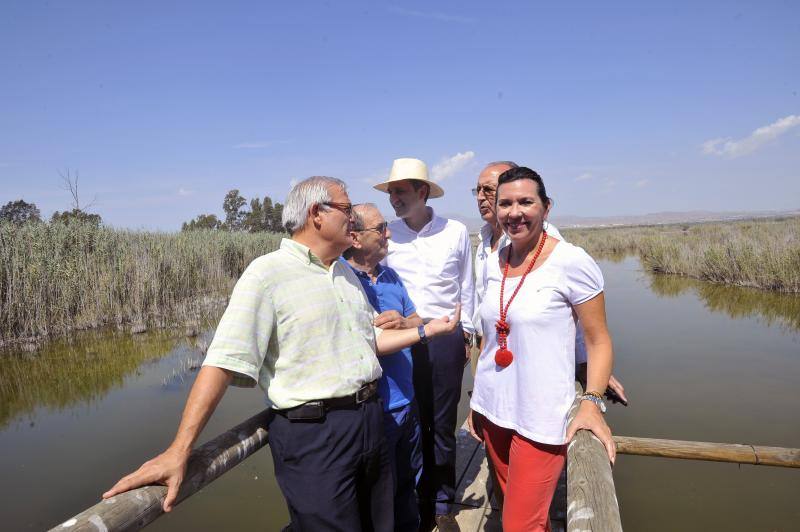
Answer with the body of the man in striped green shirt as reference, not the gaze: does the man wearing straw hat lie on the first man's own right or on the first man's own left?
on the first man's own left

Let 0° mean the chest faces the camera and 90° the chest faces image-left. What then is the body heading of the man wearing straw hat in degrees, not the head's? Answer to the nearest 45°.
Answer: approximately 45°

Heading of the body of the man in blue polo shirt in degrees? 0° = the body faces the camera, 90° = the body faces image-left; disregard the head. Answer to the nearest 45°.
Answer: approximately 315°

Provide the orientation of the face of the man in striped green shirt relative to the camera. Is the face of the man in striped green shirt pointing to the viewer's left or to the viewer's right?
to the viewer's right

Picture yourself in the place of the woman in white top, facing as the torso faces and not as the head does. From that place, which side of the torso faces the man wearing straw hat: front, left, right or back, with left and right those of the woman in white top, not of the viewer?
right

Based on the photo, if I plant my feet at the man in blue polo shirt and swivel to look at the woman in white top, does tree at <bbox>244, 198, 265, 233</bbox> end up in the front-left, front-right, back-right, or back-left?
back-left
